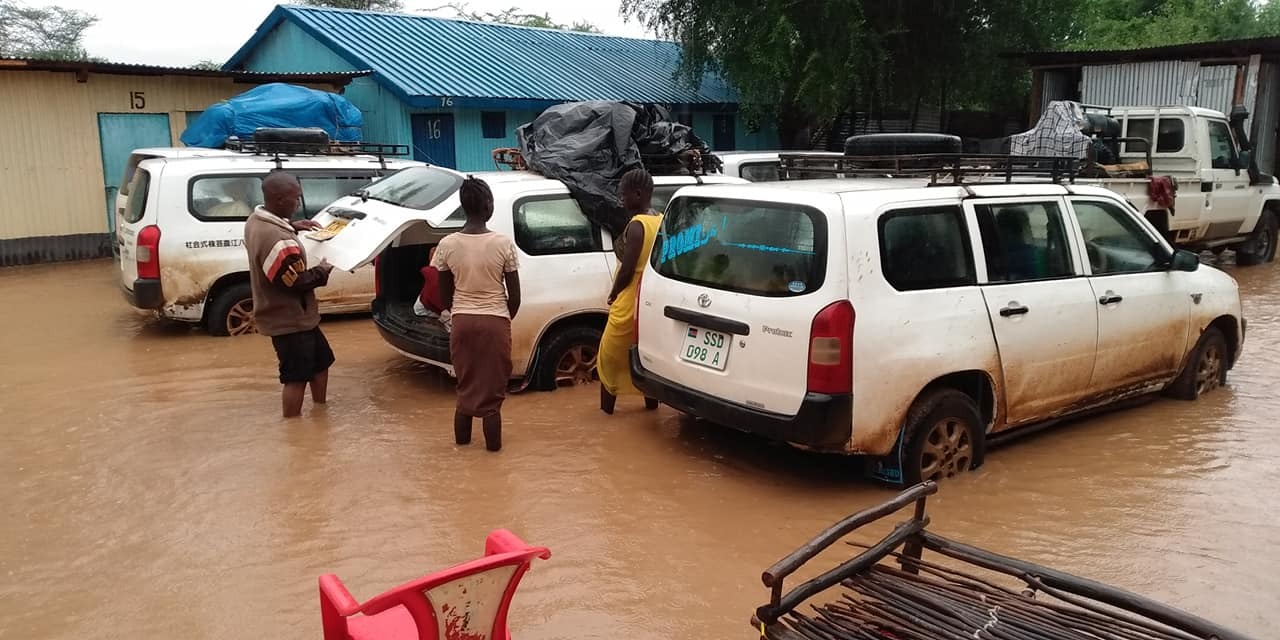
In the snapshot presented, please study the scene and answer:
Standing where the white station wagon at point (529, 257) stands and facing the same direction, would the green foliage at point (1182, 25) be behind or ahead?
ahead

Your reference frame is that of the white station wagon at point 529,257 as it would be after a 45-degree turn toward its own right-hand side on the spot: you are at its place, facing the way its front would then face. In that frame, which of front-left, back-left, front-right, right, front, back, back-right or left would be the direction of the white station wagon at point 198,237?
back-left

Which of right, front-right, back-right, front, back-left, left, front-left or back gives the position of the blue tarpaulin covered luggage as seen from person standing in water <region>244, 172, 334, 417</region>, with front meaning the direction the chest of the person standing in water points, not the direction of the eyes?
left

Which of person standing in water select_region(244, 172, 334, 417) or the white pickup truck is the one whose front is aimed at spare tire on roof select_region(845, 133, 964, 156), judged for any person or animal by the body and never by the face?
the person standing in water

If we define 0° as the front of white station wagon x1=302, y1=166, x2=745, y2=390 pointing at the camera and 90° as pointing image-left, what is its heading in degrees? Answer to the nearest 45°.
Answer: approximately 225°

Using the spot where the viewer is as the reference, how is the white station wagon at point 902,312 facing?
facing away from the viewer and to the right of the viewer

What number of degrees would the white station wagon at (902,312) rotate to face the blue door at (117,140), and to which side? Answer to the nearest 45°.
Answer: approximately 90° to its left

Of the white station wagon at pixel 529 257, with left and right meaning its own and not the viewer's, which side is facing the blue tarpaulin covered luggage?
left

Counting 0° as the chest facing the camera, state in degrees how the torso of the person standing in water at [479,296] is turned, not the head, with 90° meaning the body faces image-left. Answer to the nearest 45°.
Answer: approximately 180°

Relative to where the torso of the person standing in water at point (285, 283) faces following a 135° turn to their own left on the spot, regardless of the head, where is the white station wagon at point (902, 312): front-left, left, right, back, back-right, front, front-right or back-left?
back

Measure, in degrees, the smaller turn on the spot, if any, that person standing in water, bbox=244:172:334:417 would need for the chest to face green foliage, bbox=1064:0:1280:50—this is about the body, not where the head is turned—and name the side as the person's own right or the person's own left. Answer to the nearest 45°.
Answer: approximately 45° to the person's own left

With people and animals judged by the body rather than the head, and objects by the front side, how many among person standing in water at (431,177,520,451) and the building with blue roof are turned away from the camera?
1

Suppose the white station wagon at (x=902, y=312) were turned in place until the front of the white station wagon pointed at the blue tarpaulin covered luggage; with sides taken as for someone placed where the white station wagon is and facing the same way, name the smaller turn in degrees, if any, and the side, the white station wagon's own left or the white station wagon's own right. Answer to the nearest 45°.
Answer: approximately 90° to the white station wagon's own left

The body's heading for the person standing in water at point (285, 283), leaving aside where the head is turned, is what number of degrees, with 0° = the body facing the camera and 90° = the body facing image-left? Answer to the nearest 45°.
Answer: approximately 270°

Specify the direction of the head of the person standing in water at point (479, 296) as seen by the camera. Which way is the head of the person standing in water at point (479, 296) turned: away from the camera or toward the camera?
away from the camera
